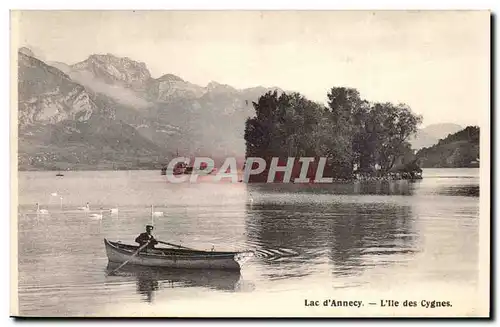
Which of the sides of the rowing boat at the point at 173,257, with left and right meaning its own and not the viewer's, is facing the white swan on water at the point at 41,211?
front

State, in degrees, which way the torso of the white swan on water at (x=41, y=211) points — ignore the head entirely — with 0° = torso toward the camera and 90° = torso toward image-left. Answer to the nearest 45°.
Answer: approximately 90°

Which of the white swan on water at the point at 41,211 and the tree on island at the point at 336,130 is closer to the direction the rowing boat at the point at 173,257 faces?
the white swan on water

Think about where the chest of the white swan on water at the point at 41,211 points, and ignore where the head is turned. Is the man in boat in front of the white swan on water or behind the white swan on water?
behind

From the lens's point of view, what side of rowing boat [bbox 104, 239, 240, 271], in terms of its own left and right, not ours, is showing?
left
